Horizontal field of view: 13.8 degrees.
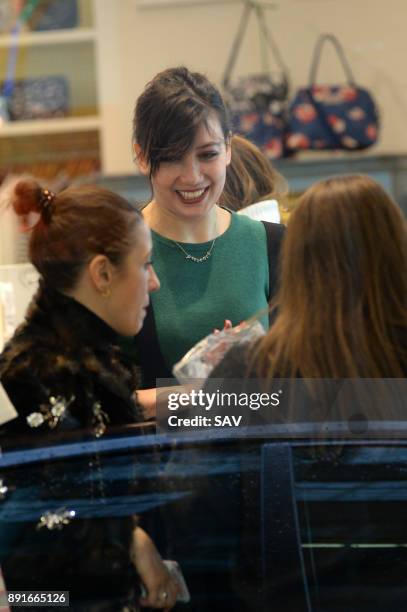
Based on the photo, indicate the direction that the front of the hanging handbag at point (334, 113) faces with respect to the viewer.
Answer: facing the viewer

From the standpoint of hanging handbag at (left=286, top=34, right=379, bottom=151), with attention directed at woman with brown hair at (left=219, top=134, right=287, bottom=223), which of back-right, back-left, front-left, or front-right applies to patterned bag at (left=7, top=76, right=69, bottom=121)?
front-right

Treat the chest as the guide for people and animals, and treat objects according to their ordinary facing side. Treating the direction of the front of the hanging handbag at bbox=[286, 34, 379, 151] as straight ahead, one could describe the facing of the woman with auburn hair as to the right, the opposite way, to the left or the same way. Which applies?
to the left

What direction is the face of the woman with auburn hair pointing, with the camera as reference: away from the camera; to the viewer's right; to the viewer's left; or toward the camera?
to the viewer's right

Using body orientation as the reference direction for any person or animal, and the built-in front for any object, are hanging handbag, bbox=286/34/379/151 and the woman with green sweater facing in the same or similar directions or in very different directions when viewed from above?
same or similar directions

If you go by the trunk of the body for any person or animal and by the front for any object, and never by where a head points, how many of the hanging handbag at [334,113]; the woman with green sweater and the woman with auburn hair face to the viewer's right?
1

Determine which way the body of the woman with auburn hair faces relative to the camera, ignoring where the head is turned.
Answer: to the viewer's right

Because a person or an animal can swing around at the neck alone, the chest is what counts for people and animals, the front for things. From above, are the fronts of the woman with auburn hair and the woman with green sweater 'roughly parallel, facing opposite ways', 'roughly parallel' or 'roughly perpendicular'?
roughly perpendicular

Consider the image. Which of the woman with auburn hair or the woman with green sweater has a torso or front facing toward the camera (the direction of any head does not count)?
the woman with green sweater

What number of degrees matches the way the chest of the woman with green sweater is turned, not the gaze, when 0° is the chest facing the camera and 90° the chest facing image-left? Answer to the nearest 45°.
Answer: approximately 0°
